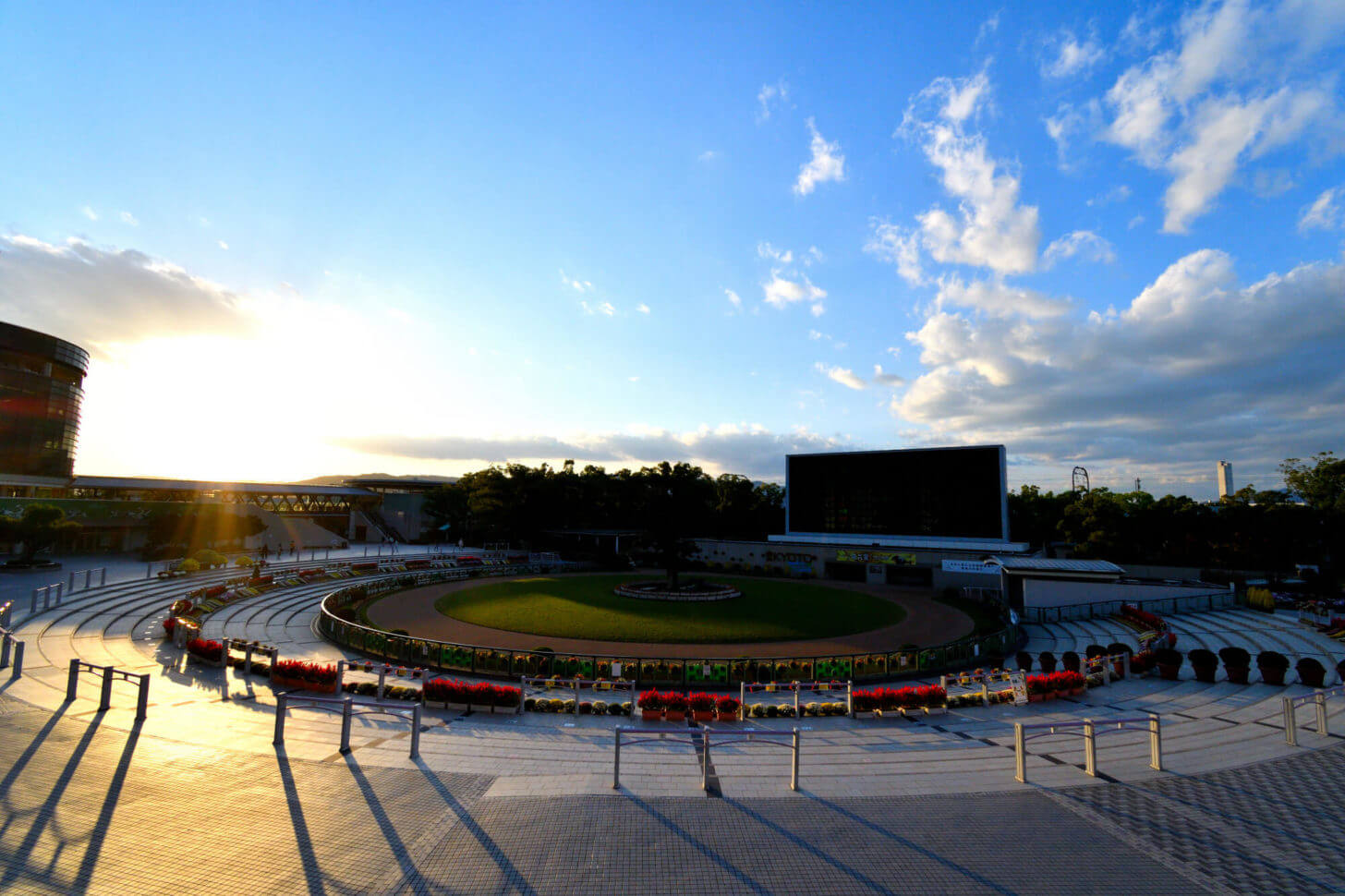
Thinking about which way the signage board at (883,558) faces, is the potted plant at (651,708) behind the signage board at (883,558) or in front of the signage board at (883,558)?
in front

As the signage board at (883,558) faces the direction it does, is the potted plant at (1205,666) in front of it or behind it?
in front

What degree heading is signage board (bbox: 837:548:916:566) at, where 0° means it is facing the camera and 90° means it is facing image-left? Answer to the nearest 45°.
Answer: approximately 0°

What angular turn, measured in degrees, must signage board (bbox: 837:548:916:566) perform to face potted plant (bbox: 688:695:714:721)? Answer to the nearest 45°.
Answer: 0° — it already faces it

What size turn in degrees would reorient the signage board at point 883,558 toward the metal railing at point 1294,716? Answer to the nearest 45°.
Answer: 0° — it already faces it

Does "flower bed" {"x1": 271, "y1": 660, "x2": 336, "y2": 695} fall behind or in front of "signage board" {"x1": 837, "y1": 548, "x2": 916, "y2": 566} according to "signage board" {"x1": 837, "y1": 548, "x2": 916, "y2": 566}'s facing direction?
in front

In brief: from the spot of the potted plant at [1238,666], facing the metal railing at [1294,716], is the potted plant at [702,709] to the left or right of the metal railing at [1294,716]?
right

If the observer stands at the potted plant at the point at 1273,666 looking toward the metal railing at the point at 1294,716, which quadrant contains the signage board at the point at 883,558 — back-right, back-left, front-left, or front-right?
back-right
